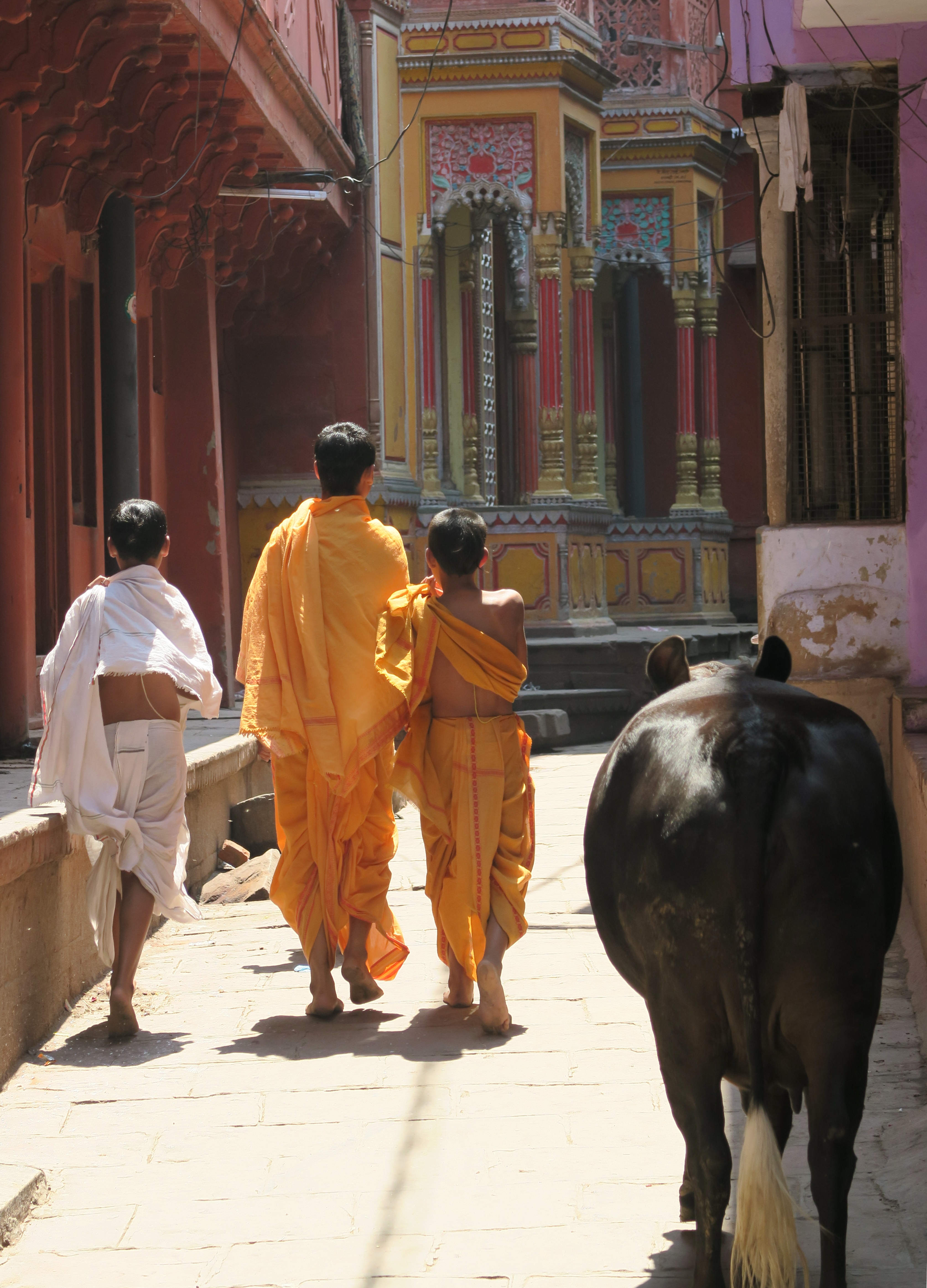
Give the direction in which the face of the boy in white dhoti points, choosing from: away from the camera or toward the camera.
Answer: away from the camera

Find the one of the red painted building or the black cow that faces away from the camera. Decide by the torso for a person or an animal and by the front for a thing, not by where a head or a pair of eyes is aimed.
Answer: the black cow

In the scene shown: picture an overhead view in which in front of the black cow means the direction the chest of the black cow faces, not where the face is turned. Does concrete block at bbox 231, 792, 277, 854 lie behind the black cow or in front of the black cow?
in front

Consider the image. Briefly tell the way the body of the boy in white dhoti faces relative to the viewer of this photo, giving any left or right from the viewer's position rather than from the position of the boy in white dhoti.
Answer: facing away from the viewer

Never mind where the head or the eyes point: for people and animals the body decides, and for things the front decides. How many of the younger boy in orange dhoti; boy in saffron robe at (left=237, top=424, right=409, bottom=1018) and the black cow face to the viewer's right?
0

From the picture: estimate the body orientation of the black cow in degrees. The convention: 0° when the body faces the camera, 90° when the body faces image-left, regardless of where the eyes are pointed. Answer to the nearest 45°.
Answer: approximately 180°

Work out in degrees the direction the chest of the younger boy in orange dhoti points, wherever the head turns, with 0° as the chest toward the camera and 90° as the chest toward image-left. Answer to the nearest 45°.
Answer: approximately 180°

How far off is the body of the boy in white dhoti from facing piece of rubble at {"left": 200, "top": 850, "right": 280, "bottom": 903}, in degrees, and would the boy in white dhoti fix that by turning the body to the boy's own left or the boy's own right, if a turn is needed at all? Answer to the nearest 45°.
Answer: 0° — they already face it

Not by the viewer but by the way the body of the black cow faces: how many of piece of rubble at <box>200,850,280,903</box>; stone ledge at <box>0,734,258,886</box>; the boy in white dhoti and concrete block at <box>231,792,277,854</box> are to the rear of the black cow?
0

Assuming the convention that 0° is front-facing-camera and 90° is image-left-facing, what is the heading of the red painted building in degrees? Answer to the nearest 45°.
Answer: approximately 270°

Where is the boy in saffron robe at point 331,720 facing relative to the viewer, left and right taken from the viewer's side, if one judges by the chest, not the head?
facing away from the viewer

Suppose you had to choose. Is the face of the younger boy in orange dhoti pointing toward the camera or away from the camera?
away from the camera

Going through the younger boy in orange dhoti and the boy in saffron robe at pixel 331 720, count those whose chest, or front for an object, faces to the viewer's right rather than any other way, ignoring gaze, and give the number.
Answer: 0
